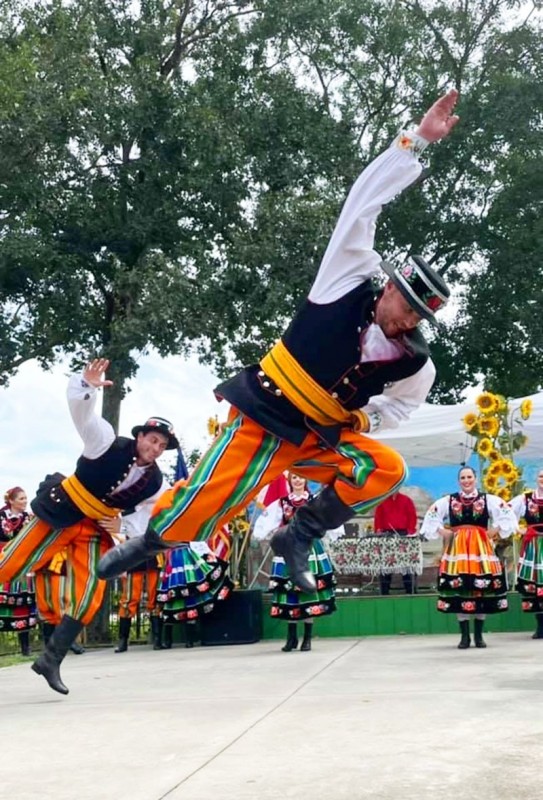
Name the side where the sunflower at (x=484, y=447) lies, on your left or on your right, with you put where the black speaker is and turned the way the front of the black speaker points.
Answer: on your left

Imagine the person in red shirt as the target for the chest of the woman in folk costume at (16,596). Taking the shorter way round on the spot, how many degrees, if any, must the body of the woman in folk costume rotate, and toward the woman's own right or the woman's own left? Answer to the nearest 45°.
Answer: approximately 45° to the woman's own left

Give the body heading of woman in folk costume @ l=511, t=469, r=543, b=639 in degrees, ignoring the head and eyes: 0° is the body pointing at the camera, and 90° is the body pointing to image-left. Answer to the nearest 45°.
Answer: approximately 0°

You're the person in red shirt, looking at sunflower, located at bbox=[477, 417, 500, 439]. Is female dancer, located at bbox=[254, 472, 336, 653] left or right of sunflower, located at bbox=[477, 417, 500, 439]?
right

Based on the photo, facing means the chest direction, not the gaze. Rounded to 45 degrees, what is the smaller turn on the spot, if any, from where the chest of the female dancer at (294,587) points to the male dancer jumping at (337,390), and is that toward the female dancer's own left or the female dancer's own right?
0° — they already face them

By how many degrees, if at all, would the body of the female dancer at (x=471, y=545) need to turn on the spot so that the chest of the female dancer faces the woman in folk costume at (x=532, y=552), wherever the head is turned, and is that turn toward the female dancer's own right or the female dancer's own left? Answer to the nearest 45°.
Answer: approximately 135° to the female dancer's own left

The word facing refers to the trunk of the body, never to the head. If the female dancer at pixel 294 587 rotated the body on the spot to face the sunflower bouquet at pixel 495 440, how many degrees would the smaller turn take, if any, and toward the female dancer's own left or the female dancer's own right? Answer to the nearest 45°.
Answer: approximately 90° to the female dancer's own left

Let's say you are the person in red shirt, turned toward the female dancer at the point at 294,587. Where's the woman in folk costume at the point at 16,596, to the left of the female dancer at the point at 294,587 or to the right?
right

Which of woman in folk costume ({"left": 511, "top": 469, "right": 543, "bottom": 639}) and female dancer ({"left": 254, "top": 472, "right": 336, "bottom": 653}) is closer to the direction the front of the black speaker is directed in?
the female dancer
